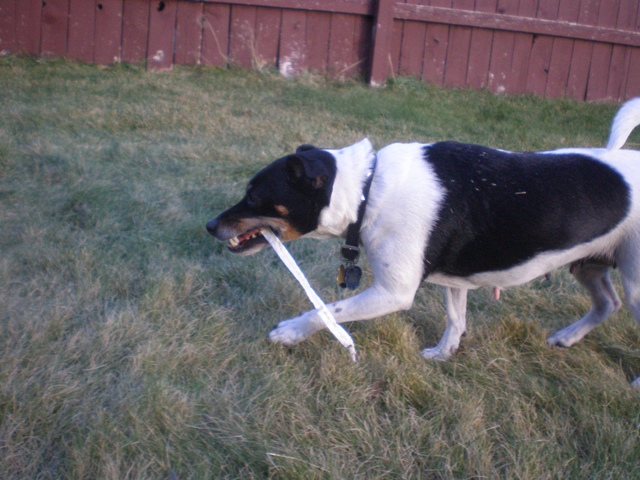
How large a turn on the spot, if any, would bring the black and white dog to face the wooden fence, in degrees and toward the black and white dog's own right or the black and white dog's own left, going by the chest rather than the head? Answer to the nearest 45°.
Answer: approximately 90° to the black and white dog's own right

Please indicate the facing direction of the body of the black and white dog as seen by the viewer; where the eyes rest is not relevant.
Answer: to the viewer's left
